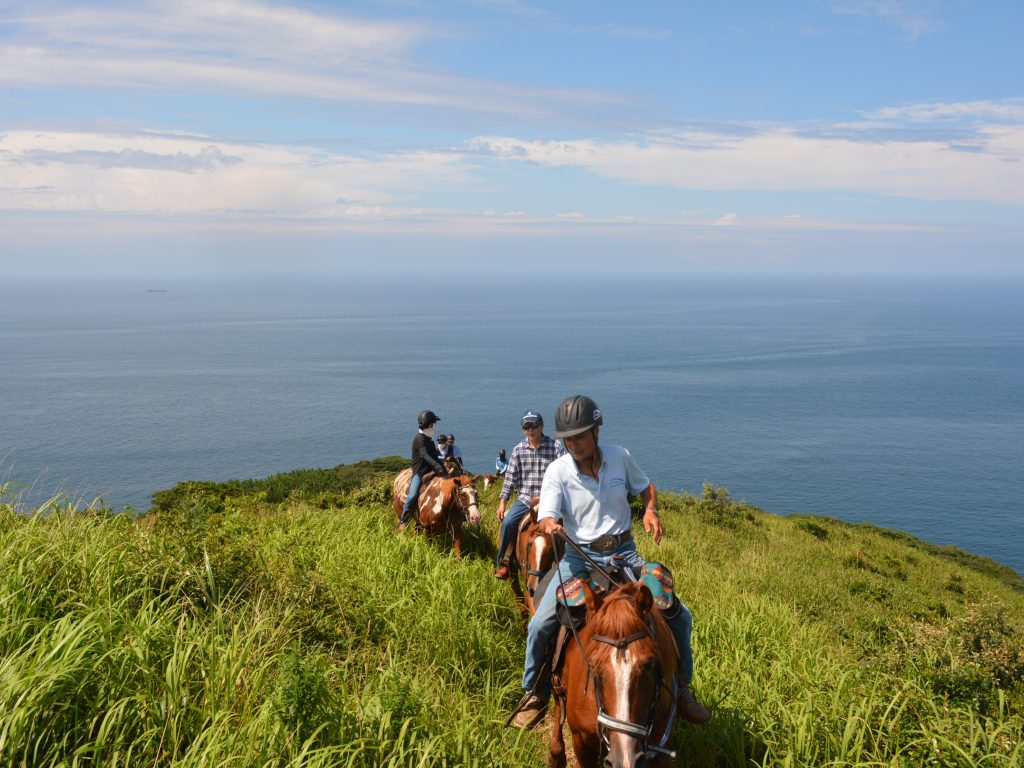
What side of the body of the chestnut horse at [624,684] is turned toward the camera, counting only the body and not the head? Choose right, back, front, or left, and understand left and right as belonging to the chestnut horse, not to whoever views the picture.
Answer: front

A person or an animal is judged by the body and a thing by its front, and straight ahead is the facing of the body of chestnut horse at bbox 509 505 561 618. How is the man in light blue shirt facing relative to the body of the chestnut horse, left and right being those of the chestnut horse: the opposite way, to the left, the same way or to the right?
the same way

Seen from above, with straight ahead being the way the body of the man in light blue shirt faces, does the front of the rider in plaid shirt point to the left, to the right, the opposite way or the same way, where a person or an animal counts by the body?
the same way

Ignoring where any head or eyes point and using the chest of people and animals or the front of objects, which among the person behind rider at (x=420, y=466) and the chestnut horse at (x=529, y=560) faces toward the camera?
the chestnut horse

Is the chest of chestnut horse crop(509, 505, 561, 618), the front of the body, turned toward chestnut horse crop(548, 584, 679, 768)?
yes

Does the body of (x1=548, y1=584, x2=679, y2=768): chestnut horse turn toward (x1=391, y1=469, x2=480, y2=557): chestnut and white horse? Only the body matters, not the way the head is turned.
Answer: no

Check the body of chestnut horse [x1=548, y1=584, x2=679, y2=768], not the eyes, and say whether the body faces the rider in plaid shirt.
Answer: no

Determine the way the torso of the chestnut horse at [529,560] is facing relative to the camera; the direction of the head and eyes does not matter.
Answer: toward the camera

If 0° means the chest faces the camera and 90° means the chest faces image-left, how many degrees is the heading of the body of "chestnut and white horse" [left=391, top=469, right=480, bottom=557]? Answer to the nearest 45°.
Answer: approximately 315°

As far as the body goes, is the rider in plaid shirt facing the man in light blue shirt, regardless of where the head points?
yes

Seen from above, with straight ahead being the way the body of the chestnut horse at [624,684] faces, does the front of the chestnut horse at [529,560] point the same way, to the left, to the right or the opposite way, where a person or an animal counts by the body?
the same way

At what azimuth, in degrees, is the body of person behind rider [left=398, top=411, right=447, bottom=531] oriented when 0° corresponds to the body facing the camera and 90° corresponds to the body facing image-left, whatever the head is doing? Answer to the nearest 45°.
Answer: approximately 270°

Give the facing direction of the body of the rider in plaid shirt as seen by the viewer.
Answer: toward the camera

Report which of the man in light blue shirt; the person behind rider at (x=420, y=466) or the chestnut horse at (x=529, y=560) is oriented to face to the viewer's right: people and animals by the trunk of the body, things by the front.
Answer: the person behind rider
